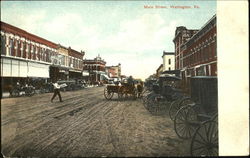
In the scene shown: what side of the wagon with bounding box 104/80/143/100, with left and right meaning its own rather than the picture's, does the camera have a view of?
right

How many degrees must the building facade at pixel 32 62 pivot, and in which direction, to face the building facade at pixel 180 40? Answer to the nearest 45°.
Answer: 0° — it already faces it

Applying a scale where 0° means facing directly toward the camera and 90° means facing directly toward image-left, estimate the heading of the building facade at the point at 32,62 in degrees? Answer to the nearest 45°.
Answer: approximately 315°

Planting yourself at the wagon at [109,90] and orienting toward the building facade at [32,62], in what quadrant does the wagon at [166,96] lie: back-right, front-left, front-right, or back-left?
back-left

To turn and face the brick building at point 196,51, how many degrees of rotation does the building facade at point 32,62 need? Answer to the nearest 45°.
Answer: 0° — it already faces it
